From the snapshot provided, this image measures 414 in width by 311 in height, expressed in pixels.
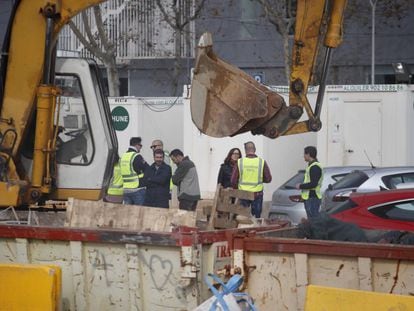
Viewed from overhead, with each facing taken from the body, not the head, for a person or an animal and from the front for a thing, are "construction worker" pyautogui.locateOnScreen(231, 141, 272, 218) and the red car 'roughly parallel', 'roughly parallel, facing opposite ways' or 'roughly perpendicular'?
roughly perpendicular

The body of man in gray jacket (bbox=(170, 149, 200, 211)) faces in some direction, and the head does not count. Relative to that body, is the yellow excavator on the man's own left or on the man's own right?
on the man's own left

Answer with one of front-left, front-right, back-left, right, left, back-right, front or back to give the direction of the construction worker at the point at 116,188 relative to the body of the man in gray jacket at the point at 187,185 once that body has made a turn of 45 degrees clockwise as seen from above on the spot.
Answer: front

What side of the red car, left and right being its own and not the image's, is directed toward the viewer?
right

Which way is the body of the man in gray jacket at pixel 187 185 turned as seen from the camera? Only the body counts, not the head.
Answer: to the viewer's left

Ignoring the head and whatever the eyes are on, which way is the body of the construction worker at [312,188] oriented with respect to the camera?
to the viewer's left

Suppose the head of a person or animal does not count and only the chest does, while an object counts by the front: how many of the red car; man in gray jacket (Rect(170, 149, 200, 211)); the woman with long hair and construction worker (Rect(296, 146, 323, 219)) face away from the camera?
0

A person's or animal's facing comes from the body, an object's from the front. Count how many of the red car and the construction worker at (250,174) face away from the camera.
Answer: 1

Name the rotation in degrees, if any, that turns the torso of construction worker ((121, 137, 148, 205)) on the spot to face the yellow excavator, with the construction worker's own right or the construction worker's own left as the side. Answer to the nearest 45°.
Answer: approximately 135° to the construction worker's own right

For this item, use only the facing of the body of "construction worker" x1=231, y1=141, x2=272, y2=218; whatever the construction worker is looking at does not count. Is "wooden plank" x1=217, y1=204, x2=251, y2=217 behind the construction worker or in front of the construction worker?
behind
